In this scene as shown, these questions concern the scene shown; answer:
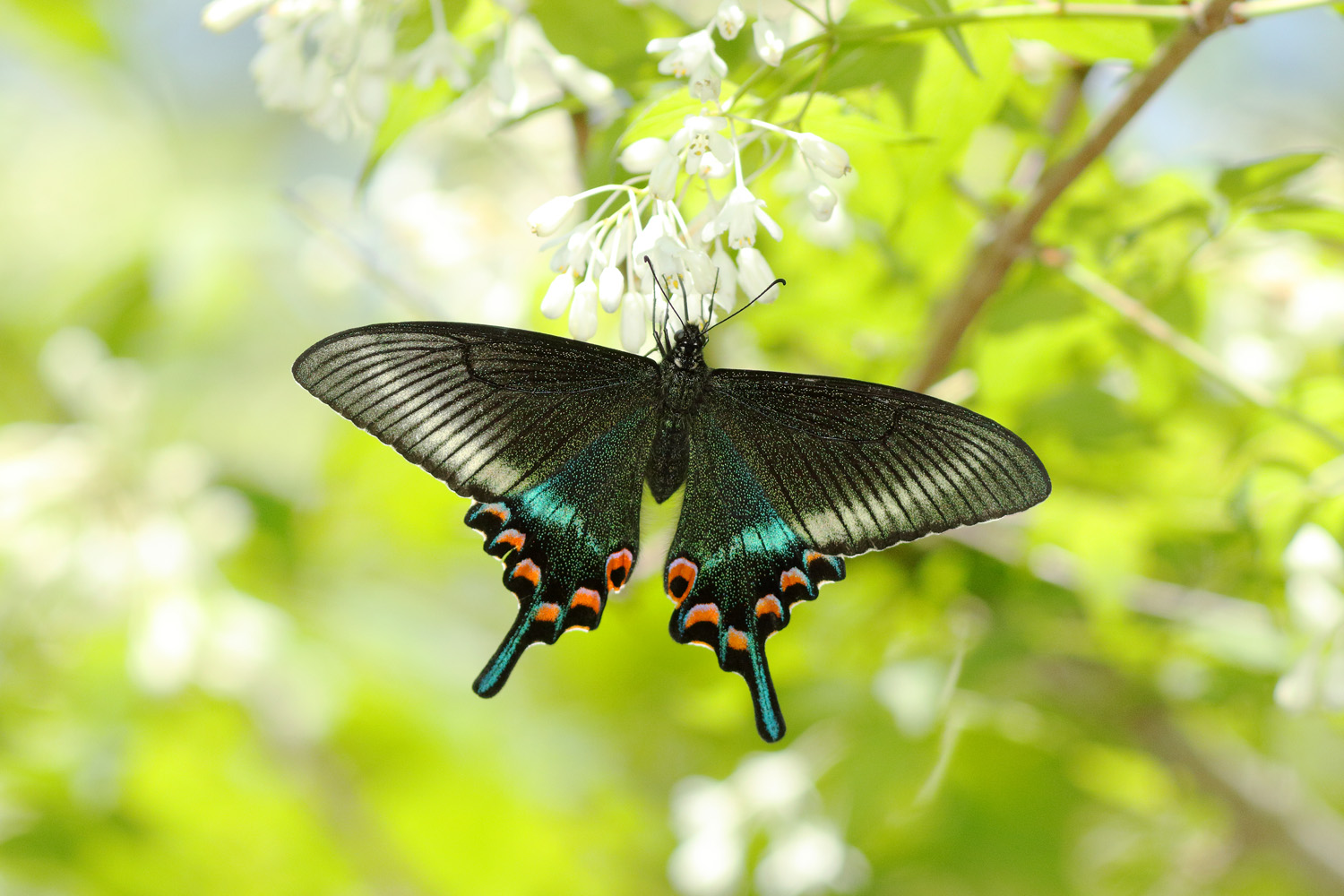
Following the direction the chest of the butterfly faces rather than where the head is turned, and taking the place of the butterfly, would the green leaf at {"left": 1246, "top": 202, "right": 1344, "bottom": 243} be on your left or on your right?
on your right

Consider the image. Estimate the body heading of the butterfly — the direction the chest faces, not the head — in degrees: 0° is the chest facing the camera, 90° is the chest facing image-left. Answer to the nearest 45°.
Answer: approximately 180°
